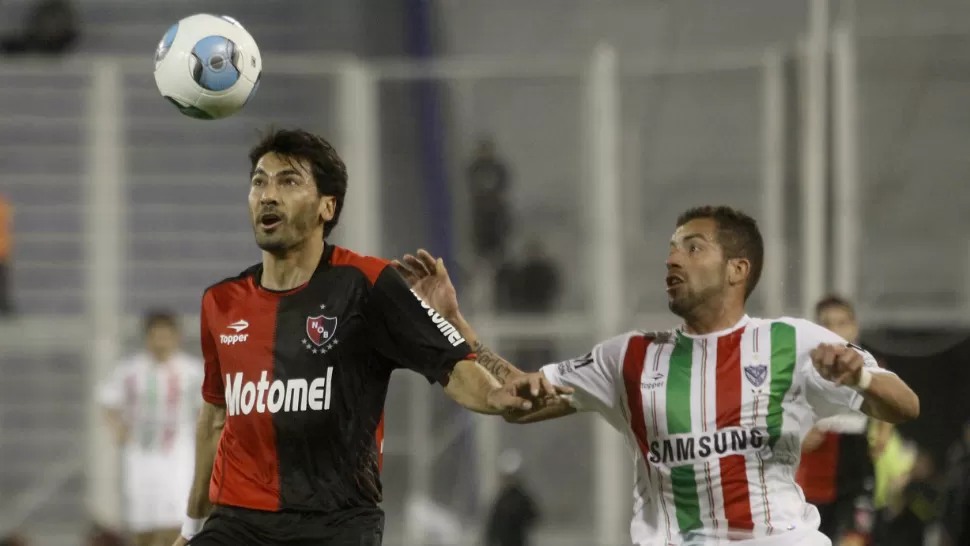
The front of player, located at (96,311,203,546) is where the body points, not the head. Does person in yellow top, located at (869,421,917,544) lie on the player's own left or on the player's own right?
on the player's own left

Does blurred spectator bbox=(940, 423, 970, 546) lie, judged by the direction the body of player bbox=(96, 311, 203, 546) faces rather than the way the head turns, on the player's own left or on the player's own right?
on the player's own left

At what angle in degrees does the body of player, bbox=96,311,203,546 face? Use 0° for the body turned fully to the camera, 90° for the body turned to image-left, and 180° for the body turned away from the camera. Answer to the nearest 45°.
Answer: approximately 0°

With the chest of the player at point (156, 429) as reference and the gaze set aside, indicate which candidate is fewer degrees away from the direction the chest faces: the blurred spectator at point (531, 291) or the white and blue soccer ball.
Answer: the white and blue soccer ball

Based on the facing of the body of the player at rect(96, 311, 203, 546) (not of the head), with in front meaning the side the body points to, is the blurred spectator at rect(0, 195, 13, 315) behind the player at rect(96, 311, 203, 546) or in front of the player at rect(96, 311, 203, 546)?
behind

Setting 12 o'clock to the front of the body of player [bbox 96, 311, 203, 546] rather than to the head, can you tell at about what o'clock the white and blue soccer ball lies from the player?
The white and blue soccer ball is roughly at 12 o'clock from the player.

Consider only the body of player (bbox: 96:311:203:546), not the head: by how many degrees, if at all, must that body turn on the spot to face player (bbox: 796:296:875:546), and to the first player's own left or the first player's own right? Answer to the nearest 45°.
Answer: approximately 45° to the first player's own left
